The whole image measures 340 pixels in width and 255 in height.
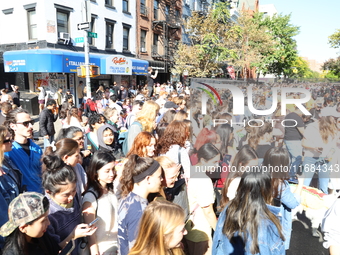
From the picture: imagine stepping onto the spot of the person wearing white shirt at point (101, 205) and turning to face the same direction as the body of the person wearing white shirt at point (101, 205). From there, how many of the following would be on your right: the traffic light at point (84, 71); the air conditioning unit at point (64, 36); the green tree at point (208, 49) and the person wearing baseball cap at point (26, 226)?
1

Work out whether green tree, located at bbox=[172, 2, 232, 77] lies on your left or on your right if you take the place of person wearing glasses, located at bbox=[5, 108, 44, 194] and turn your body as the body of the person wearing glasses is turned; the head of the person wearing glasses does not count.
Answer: on your left

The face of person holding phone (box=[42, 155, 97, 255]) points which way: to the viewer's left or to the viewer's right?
to the viewer's right

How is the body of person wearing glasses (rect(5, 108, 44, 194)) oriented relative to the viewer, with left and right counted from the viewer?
facing the viewer and to the right of the viewer

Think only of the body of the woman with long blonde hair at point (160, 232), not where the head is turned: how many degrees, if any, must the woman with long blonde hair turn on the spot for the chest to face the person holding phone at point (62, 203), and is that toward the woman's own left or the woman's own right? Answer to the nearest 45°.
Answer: approximately 135° to the woman's own left

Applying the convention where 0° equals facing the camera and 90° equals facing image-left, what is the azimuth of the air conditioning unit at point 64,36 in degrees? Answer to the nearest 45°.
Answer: approximately 315°

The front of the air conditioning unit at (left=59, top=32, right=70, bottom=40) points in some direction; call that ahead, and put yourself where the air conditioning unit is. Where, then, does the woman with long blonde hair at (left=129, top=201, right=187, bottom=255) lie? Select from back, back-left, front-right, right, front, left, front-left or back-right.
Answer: front-right

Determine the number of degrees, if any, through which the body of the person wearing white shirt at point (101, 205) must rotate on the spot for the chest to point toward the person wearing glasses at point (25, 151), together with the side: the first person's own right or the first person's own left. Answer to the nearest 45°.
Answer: approximately 180°
